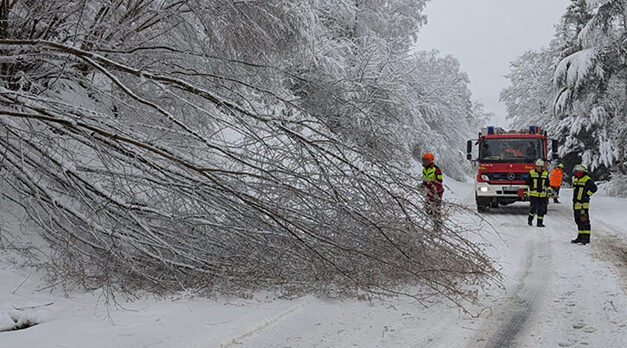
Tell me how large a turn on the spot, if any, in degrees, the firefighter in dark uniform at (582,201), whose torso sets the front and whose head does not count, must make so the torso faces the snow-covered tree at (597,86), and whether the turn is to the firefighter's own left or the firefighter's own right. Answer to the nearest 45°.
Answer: approximately 135° to the firefighter's own right

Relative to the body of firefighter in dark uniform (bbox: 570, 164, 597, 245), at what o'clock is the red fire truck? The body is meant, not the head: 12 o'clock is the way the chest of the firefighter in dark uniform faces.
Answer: The red fire truck is roughly at 4 o'clock from the firefighter in dark uniform.

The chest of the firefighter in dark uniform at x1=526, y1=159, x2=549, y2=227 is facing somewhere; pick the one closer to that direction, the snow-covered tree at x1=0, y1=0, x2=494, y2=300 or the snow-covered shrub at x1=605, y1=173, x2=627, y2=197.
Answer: the snow-covered tree

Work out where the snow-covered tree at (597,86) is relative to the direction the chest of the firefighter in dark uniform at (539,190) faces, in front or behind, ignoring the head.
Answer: behind

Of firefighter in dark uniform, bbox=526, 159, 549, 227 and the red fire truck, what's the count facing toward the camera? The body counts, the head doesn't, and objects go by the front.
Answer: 2

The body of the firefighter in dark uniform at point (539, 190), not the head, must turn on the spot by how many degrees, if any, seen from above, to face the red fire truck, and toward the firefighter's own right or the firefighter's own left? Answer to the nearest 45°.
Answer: approximately 180°

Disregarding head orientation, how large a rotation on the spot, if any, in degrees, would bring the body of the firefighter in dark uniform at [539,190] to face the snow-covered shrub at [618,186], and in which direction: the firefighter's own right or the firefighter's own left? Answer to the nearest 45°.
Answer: approximately 180°

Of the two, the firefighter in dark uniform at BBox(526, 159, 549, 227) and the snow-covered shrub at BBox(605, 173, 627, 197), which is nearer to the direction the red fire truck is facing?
the firefighter in dark uniform

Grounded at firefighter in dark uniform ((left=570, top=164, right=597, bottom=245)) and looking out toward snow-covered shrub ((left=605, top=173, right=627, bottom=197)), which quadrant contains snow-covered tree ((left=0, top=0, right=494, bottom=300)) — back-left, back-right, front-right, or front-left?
back-left
